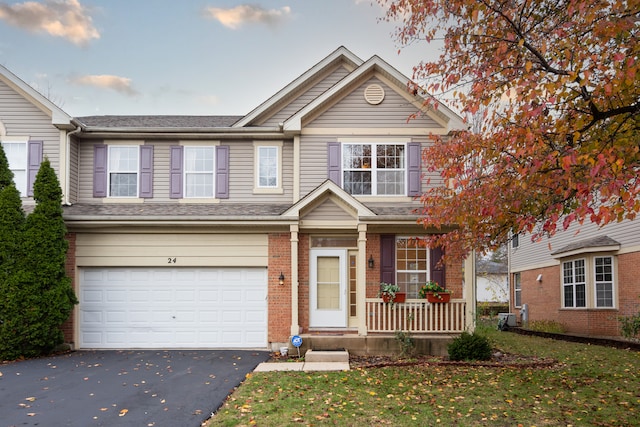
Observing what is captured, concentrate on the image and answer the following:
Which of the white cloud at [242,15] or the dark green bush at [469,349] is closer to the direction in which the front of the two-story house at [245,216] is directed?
the dark green bush

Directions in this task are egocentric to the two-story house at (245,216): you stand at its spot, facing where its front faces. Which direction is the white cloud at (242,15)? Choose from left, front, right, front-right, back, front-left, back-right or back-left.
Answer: back

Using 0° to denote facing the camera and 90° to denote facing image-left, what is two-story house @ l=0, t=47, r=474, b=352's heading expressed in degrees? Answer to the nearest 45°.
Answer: approximately 0°

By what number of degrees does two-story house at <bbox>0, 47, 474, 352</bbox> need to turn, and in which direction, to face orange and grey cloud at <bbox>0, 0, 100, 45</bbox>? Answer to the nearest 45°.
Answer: approximately 135° to its right

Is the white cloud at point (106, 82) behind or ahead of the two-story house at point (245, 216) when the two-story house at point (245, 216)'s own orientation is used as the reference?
behind

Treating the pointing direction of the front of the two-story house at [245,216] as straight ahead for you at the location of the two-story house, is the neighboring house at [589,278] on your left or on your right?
on your left

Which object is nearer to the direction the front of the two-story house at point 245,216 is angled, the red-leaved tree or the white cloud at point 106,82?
the red-leaved tree
